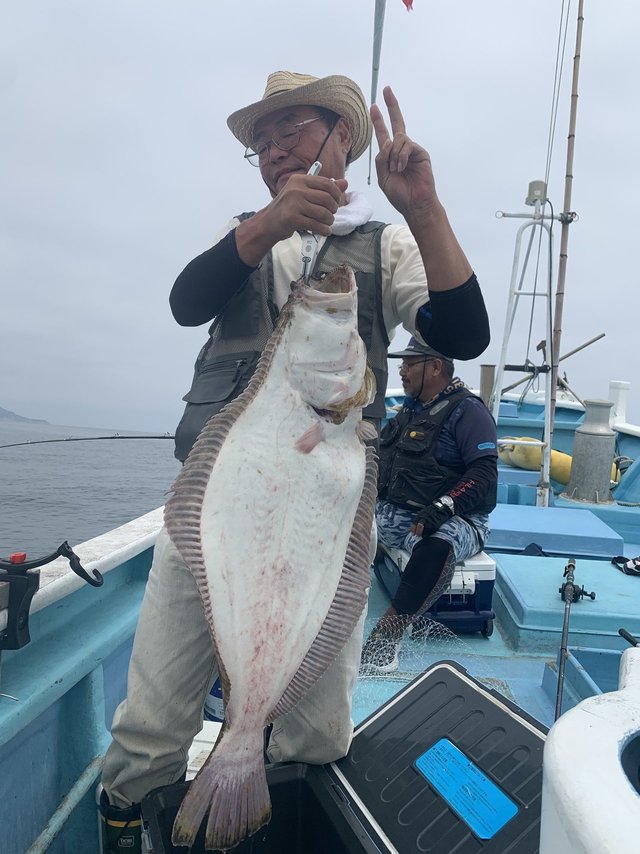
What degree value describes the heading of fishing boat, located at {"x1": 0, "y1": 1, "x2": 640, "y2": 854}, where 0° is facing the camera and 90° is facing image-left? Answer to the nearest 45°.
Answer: approximately 180°

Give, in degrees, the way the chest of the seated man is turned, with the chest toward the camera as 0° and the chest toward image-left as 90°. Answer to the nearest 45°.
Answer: approximately 45°

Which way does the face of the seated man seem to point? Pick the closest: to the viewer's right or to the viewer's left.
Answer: to the viewer's left
